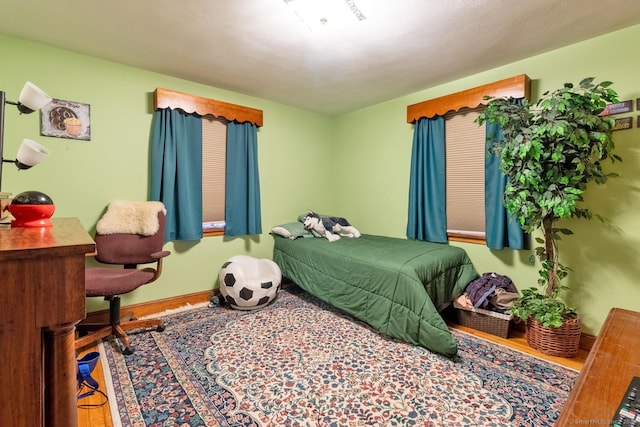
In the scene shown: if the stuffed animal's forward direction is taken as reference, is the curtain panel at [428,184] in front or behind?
behind

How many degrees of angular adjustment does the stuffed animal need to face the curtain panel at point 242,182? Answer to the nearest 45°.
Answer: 0° — it already faces it

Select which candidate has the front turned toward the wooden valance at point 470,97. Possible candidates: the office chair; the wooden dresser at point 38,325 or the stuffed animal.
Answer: the wooden dresser

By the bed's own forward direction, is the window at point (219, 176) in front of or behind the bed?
behind

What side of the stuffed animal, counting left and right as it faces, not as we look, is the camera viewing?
left

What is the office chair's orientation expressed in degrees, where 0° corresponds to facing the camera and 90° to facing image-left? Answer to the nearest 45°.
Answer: approximately 45°

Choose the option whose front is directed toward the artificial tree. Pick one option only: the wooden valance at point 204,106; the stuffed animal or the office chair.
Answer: the wooden valance

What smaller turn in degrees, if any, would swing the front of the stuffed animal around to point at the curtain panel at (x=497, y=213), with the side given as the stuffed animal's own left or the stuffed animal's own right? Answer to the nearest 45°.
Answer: approximately 135° to the stuffed animal's own left

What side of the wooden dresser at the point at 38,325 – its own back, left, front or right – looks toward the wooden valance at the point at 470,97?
front

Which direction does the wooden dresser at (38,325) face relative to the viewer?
to the viewer's right

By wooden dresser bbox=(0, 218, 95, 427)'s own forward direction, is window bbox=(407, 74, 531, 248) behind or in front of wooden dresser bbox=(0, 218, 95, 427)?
in front

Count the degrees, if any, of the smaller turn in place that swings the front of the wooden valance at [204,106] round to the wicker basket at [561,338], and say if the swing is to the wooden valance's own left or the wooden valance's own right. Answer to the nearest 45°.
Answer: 0° — it already faces it

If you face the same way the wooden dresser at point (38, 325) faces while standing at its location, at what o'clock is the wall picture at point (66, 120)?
The wall picture is roughly at 9 o'clock from the wooden dresser.

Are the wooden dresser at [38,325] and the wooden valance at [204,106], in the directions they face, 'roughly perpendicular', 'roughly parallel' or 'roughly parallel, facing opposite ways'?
roughly perpendicular
